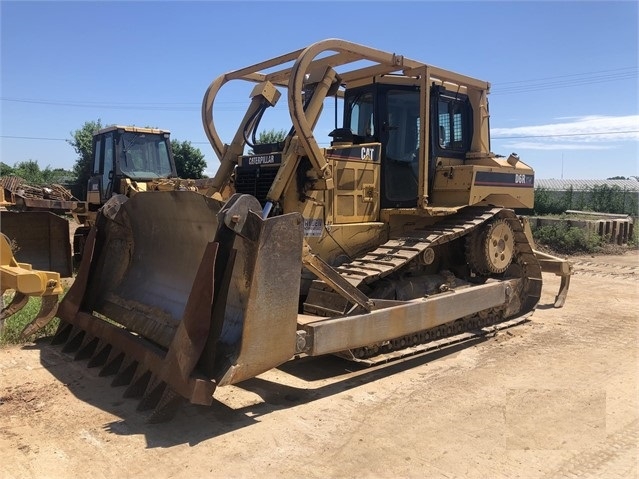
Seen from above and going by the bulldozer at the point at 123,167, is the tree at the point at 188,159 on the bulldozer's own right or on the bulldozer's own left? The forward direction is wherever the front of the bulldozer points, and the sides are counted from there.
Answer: on the bulldozer's own left

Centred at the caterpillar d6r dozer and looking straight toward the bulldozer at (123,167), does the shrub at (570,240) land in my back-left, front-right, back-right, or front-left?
front-right

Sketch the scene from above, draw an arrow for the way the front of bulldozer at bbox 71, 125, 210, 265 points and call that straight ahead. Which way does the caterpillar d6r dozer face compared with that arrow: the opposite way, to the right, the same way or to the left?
to the right

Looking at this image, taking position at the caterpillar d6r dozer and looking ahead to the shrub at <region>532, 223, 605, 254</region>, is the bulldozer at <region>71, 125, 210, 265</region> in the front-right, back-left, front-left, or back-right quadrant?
front-left

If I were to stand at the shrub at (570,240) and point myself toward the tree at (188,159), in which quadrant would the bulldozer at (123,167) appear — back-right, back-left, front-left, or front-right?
front-left

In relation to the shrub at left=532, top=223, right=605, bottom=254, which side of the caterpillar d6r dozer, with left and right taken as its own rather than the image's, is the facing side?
back

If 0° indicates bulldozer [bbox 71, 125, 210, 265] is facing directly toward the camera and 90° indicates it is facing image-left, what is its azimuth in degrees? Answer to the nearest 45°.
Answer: approximately 315°

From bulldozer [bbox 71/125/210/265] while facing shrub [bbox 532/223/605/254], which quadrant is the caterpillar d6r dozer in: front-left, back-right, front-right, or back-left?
front-right

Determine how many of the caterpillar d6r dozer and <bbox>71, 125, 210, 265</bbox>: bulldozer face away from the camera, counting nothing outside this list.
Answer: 0

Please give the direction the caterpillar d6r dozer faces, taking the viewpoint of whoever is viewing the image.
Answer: facing the viewer and to the left of the viewer
